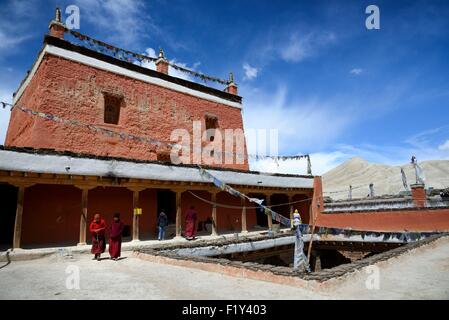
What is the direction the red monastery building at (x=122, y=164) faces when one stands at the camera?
facing the viewer and to the right of the viewer

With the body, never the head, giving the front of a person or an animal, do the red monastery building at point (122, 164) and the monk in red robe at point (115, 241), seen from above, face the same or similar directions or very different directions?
same or similar directions

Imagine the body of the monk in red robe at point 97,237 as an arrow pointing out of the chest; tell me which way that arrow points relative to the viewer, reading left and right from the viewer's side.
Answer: facing the viewer

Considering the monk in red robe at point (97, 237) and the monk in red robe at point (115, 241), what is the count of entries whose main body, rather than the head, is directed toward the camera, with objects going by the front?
2

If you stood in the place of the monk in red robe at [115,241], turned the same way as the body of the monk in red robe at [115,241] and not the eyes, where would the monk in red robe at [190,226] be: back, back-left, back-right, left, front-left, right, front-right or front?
back-left

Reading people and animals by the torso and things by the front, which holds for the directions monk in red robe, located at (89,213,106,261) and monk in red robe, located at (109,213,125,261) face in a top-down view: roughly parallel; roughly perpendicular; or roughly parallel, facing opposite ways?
roughly parallel

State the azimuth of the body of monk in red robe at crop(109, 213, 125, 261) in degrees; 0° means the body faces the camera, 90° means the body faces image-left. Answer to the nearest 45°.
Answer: approximately 0°
